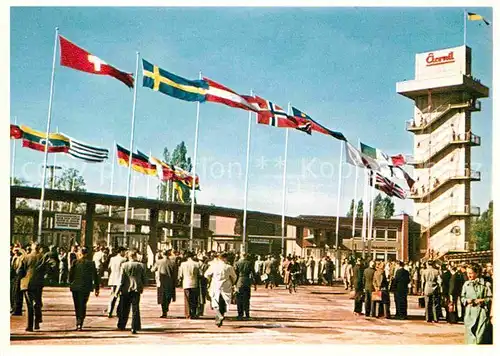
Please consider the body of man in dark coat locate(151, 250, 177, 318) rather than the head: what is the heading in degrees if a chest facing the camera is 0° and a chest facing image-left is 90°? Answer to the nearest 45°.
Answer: approximately 180°

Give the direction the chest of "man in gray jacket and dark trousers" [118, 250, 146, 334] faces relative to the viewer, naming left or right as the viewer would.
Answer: facing away from the viewer

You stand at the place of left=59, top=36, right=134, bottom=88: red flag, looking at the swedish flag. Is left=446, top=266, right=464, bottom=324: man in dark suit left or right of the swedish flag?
right

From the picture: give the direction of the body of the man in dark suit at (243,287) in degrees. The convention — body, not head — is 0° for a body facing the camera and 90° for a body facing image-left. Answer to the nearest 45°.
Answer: approximately 180°

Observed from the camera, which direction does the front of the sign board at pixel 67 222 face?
facing the viewer

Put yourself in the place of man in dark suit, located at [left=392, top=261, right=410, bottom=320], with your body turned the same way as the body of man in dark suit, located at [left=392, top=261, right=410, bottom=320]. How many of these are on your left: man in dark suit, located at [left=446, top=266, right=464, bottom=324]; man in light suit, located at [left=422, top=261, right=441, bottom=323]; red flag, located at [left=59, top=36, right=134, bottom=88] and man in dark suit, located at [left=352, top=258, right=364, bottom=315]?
2

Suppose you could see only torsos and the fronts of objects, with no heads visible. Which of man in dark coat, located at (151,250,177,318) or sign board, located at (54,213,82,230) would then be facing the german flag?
the man in dark coat

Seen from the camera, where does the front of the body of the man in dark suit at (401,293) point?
away from the camera

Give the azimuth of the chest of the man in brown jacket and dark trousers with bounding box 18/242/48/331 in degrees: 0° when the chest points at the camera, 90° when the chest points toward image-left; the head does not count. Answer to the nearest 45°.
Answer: approximately 180°

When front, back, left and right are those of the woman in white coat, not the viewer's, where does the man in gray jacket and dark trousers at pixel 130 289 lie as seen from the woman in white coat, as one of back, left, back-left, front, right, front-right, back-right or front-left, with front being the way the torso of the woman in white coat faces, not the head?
back-left

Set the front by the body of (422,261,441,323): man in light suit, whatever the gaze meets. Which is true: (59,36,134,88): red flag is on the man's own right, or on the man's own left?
on the man's own left

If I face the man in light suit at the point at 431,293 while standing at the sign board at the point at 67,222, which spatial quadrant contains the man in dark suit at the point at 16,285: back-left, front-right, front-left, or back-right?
front-right

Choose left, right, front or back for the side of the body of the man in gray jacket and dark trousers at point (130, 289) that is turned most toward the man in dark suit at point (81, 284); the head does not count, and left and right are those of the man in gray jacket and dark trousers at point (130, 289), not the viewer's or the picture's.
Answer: left

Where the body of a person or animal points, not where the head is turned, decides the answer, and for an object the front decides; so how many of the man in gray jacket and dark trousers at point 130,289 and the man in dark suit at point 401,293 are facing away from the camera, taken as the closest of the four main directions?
2
